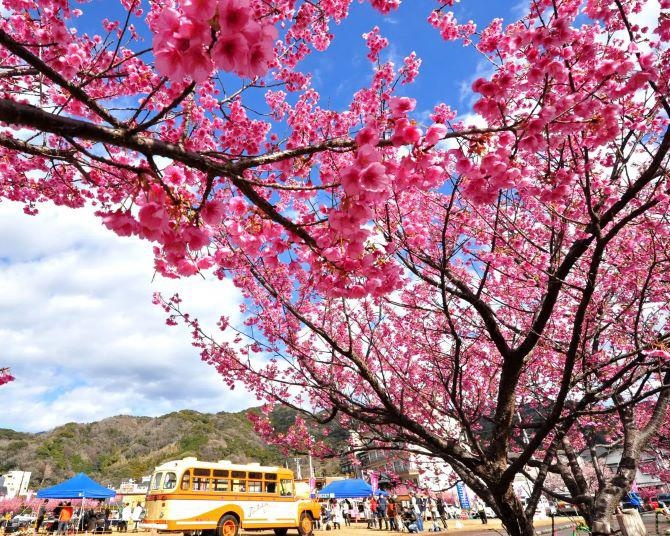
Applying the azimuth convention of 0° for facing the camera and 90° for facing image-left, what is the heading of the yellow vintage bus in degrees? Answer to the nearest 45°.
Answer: approximately 225°

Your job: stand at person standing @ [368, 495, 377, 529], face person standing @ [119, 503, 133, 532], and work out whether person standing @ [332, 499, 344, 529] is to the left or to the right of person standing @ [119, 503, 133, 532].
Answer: right

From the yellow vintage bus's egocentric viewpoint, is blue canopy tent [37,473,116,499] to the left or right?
on its left

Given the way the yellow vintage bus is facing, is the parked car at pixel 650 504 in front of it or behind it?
in front

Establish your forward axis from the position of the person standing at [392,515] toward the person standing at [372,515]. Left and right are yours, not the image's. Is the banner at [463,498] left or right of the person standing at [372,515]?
right

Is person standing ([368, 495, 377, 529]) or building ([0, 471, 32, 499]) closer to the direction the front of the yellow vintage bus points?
the person standing

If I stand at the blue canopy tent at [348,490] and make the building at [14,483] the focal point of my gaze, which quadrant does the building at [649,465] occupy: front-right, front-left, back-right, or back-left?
back-right

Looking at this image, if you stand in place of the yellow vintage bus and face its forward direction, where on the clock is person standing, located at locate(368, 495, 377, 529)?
The person standing is roughly at 12 o'clock from the yellow vintage bus.

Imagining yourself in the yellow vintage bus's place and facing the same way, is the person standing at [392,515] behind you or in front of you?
in front
